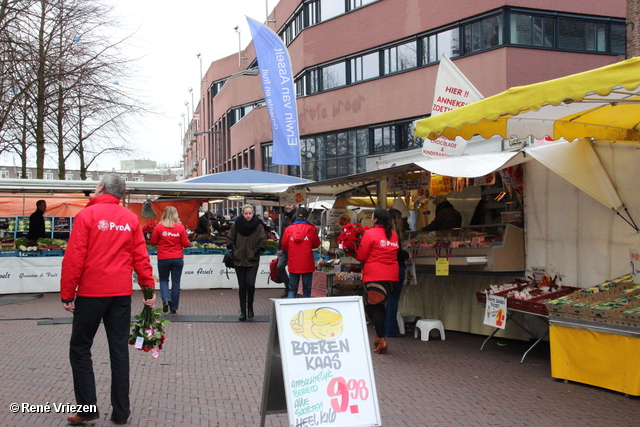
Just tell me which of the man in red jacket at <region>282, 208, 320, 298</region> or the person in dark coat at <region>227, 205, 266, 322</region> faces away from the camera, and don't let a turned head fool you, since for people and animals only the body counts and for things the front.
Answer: the man in red jacket

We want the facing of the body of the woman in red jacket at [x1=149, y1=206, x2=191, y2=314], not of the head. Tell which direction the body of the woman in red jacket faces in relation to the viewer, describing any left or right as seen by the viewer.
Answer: facing away from the viewer

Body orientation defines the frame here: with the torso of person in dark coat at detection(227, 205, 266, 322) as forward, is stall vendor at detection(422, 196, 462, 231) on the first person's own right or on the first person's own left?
on the first person's own left

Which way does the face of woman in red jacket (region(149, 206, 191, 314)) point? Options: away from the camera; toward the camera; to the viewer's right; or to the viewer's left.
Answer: away from the camera

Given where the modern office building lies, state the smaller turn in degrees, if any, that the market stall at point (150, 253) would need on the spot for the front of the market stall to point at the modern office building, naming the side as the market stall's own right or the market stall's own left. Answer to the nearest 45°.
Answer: approximately 135° to the market stall's own left

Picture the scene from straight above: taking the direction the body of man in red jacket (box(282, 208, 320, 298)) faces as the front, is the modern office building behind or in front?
in front

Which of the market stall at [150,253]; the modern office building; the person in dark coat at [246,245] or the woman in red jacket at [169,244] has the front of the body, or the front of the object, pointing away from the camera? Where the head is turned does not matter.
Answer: the woman in red jacket

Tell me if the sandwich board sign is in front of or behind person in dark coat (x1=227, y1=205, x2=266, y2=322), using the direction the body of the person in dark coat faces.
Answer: in front

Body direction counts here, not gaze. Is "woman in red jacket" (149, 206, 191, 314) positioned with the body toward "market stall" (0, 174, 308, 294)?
yes

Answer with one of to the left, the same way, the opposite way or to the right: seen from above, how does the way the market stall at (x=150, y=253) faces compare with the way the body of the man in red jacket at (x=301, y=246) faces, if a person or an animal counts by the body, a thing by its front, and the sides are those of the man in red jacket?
the opposite way

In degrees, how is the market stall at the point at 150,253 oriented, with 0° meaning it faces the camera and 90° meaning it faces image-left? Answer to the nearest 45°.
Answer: approximately 0°

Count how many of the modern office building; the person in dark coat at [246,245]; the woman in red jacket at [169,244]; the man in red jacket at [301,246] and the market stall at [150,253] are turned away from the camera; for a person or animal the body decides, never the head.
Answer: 2

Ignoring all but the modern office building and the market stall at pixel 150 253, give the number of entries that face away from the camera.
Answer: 0
